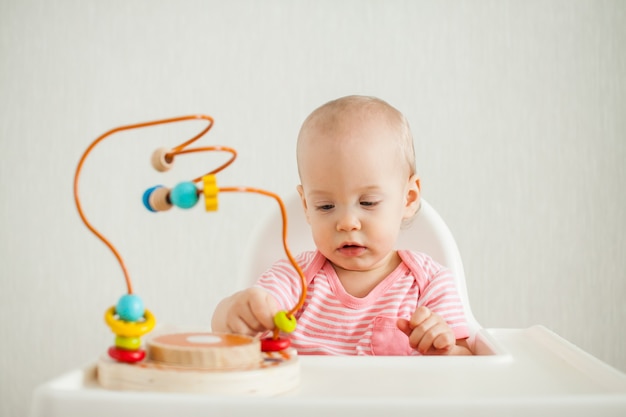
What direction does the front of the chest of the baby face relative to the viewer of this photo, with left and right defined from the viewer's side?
facing the viewer
